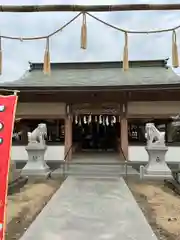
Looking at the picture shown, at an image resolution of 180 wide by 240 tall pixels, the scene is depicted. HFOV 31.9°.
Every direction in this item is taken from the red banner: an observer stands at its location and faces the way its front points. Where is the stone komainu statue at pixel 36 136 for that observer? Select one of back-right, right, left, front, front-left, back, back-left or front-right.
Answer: back

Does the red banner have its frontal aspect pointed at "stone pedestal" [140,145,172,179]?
no

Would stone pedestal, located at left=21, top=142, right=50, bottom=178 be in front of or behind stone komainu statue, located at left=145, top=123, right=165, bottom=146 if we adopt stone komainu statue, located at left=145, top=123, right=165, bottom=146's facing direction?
in front

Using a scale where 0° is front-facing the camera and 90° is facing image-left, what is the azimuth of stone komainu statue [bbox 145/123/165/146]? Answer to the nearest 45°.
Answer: approximately 90°

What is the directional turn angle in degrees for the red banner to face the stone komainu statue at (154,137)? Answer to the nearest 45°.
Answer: approximately 135° to its left

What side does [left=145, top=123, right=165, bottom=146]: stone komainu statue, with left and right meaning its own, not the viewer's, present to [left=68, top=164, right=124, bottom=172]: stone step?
front

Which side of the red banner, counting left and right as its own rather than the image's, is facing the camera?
front

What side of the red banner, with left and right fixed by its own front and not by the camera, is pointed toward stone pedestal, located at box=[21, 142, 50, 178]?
back

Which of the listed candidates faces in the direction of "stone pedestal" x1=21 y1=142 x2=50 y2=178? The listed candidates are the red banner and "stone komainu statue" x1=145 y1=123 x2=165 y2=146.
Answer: the stone komainu statue

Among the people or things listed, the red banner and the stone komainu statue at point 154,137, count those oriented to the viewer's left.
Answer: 1

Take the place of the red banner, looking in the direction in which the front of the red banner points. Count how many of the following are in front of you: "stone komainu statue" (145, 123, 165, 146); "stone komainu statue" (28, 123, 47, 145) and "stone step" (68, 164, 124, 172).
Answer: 0

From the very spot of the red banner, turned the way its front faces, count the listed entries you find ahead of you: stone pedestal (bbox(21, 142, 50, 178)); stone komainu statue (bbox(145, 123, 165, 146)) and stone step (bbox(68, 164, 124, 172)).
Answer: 0
